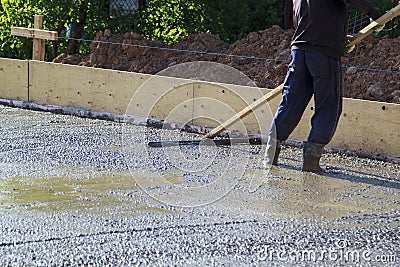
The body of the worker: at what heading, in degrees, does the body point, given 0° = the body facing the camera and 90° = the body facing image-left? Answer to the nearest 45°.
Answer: approximately 225°

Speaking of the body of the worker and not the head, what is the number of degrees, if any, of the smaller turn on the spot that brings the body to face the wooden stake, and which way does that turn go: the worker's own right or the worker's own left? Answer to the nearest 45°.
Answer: approximately 90° to the worker's own left

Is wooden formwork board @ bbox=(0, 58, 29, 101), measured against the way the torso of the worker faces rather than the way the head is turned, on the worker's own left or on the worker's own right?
on the worker's own left

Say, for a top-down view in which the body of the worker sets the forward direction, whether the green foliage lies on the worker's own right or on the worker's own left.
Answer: on the worker's own left
